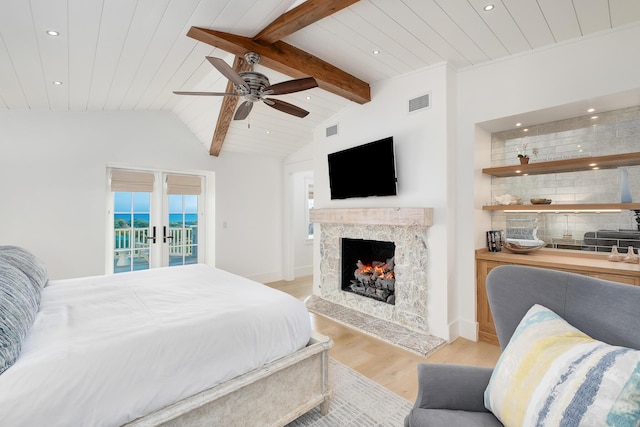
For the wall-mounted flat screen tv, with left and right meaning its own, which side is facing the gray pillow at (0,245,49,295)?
front

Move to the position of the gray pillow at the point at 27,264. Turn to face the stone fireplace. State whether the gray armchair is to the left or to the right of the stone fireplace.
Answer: right

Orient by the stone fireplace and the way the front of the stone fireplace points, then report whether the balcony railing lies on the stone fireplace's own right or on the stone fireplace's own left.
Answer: on the stone fireplace's own right

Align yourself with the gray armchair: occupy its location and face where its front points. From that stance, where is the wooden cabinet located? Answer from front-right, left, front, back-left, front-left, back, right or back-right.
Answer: back-right

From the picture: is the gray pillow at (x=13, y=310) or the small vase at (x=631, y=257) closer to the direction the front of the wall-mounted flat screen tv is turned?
the gray pillow

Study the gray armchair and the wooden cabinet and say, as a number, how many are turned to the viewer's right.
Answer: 0

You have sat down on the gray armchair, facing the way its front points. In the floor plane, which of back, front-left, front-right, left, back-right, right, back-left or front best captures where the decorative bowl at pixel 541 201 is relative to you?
back-right

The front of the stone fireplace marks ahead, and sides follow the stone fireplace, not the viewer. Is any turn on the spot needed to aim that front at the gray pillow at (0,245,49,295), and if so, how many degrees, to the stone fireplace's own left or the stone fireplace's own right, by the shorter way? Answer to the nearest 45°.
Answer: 0° — it already faces it

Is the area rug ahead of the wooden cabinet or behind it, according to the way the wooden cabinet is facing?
ahead

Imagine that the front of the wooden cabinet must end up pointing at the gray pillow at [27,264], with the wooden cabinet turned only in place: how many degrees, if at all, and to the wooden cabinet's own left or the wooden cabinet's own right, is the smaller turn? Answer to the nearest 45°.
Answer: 0° — it already faces it

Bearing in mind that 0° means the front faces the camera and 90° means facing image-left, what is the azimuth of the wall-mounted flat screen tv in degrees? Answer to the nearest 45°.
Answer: approximately 45°

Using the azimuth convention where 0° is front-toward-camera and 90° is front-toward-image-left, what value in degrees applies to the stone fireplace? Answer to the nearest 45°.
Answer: approximately 45°

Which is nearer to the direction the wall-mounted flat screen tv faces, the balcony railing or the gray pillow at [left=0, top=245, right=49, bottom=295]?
the gray pillow
